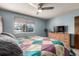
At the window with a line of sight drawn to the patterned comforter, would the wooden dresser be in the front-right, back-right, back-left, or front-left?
front-left
